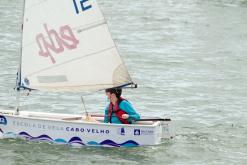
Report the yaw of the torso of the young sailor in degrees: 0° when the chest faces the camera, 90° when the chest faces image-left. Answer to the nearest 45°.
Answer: approximately 45°

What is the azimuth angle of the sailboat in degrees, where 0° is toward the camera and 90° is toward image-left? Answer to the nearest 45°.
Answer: approximately 90°
